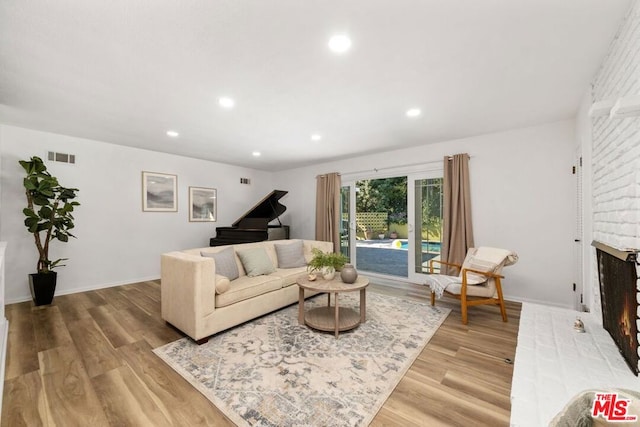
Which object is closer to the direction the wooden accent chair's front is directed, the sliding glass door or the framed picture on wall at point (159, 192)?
the framed picture on wall

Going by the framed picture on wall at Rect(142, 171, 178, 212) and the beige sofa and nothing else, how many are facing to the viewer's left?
0

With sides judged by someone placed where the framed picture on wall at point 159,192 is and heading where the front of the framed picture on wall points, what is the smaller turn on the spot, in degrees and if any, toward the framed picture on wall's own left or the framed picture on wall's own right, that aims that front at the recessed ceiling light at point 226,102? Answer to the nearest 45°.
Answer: approximately 45° to the framed picture on wall's own right

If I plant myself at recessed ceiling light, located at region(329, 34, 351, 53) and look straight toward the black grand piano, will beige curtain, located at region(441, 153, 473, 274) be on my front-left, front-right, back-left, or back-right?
front-right

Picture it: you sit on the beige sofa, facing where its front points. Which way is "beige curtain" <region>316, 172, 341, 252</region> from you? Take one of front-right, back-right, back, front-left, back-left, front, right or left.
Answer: left

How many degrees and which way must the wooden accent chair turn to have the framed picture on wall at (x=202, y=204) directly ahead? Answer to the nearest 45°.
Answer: approximately 45° to its right

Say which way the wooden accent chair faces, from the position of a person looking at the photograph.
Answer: facing the viewer and to the left of the viewer

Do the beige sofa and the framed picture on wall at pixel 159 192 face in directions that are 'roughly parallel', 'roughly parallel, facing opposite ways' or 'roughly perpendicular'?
roughly parallel

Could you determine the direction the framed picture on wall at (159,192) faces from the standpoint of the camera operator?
facing the viewer and to the right of the viewer

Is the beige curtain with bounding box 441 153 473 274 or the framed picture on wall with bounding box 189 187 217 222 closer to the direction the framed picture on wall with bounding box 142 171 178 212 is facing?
the beige curtain

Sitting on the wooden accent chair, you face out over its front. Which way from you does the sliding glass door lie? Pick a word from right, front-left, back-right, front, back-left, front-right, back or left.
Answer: right

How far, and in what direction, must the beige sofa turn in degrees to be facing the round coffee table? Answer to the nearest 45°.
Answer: approximately 45° to its left

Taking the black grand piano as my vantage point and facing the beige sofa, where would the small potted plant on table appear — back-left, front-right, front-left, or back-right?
front-left

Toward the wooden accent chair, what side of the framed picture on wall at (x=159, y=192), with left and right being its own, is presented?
front

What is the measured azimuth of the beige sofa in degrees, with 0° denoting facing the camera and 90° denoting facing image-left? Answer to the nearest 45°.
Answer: approximately 315°

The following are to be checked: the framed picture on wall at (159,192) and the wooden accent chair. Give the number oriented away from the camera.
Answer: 0

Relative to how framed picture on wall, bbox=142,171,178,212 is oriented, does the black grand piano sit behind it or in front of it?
in front
